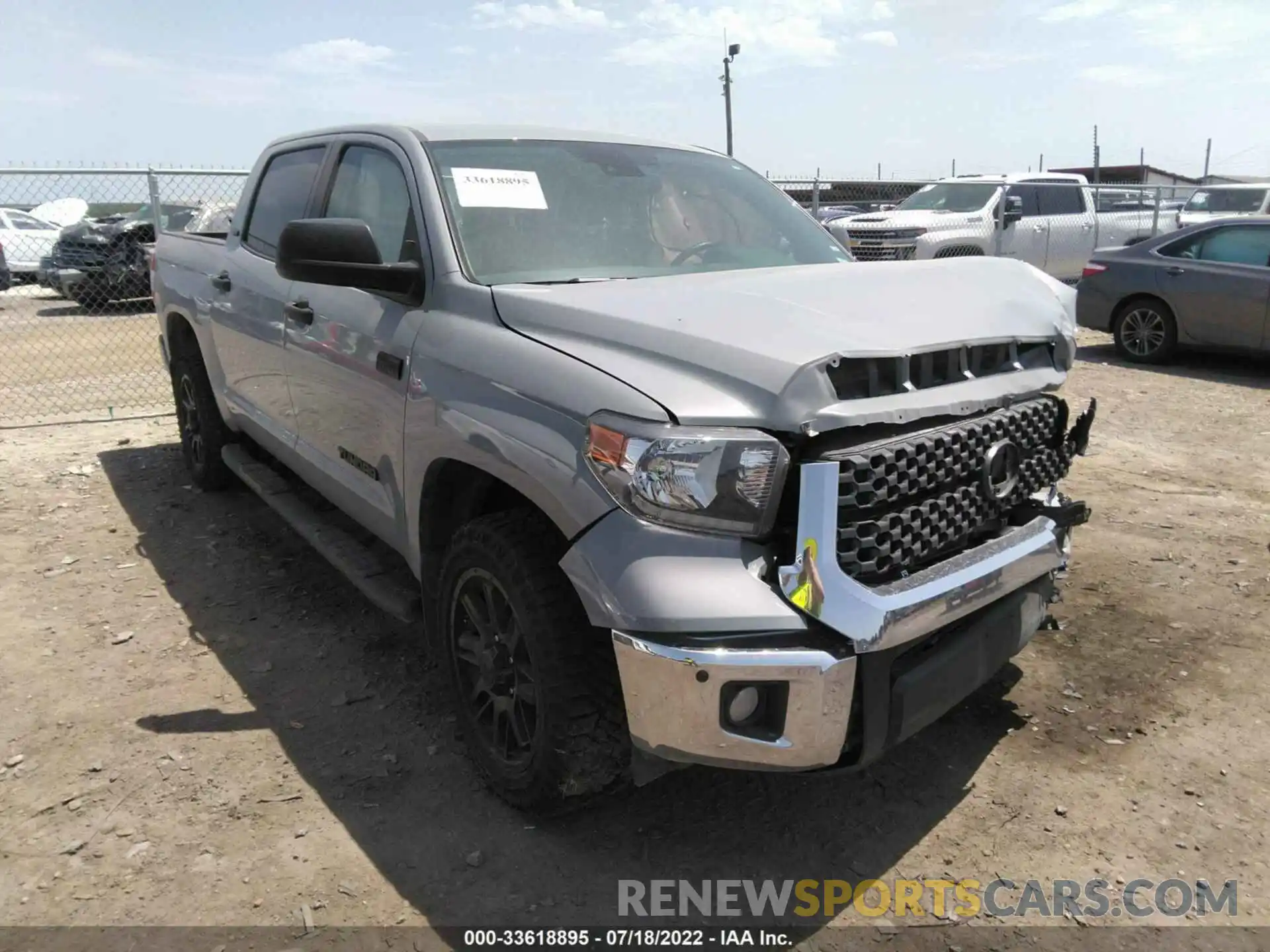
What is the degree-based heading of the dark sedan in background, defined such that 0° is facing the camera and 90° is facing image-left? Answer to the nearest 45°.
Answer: approximately 270°

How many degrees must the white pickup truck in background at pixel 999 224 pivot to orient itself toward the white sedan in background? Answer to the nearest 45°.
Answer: approximately 45° to its right

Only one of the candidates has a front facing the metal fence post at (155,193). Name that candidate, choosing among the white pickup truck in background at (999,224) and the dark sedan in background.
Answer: the white pickup truck in background

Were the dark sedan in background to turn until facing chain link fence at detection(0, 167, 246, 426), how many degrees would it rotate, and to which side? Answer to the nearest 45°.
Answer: approximately 180°

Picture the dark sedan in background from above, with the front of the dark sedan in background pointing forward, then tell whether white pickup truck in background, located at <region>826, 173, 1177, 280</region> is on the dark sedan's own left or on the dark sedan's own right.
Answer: on the dark sedan's own left

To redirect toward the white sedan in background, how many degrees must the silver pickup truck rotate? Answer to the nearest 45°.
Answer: approximately 180°

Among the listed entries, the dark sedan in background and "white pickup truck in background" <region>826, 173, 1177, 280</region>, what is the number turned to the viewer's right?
1

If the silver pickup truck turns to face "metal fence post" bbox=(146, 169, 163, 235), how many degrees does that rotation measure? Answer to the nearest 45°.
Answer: approximately 180°

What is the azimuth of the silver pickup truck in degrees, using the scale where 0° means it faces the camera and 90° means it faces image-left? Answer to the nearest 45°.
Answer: approximately 315°

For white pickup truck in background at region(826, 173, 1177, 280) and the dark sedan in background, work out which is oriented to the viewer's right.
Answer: the dark sedan in background
